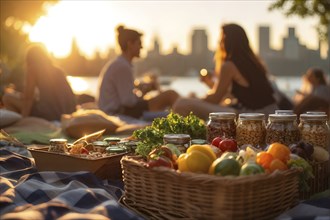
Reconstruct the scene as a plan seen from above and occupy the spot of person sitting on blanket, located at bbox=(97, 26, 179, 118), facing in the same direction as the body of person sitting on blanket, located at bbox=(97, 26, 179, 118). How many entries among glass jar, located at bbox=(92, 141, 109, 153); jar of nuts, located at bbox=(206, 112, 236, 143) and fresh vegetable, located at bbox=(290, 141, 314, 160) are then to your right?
3

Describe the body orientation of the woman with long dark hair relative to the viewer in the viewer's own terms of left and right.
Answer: facing to the left of the viewer

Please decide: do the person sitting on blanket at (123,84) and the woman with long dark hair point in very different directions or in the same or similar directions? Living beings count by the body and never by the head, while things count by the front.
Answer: very different directions
